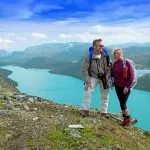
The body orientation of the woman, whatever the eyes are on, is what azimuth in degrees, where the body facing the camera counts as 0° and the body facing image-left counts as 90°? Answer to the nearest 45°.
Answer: approximately 0°

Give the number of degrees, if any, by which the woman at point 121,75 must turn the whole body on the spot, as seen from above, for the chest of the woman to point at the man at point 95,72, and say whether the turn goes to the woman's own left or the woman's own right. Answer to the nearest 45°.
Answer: approximately 90° to the woman's own right
